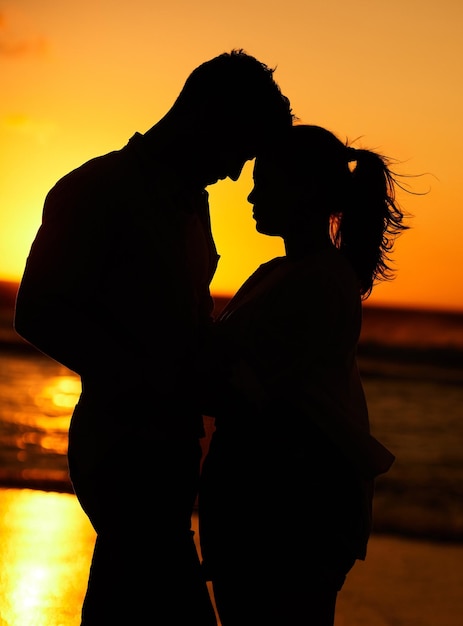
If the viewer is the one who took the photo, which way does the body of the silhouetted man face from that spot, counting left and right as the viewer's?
facing to the right of the viewer

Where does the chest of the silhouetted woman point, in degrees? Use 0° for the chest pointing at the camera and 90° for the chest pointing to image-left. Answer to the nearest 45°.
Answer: approximately 90°

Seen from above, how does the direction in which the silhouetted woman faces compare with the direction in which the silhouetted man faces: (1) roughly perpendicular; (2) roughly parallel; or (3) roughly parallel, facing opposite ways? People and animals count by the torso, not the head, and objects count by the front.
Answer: roughly parallel, facing opposite ways

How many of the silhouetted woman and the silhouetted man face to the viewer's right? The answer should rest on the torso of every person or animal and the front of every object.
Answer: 1

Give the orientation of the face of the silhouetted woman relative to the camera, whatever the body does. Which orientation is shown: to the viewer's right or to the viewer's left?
to the viewer's left

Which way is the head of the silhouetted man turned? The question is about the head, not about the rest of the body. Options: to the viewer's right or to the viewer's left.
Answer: to the viewer's right
